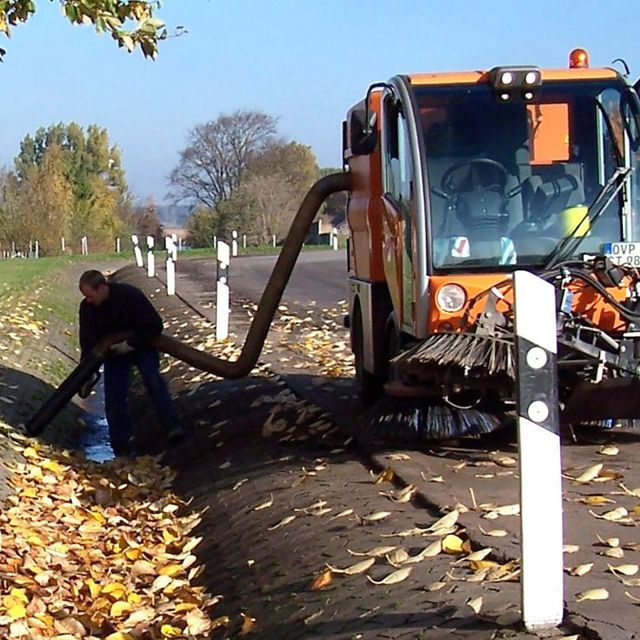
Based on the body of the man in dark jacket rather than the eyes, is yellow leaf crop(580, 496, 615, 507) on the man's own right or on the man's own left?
on the man's own left

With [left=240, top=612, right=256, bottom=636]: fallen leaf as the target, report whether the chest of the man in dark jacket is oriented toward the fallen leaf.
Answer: no

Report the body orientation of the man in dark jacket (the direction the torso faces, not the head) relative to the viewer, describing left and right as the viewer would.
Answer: facing the viewer and to the left of the viewer

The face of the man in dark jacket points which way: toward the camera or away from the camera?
toward the camera

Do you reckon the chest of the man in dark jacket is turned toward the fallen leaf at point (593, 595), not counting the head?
no

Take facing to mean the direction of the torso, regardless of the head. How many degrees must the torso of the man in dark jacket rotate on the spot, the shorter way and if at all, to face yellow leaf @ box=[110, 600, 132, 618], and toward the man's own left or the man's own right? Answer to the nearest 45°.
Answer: approximately 45° to the man's own left

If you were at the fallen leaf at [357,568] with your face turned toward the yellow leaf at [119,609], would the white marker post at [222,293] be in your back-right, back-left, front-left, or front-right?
front-right

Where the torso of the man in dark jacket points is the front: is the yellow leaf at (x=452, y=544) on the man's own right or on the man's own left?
on the man's own left

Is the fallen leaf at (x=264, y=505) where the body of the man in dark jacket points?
no

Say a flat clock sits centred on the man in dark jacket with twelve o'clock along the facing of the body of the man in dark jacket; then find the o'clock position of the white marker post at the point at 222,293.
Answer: The white marker post is roughly at 5 o'clock from the man in dark jacket.

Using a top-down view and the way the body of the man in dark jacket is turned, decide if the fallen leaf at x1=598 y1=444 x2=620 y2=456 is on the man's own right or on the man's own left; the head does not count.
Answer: on the man's own left

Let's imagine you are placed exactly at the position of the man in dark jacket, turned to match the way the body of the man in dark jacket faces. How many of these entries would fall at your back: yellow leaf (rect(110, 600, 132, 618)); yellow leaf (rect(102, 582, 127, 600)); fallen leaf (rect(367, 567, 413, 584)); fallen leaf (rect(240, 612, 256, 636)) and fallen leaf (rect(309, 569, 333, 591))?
0
